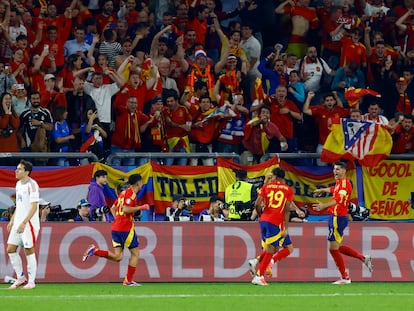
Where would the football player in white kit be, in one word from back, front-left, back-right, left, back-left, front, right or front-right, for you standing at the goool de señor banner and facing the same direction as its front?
front-right

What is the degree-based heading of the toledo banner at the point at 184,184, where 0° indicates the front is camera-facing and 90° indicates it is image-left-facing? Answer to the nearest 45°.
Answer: approximately 0°

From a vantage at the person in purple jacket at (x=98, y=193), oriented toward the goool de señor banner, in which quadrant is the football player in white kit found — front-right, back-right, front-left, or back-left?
back-right

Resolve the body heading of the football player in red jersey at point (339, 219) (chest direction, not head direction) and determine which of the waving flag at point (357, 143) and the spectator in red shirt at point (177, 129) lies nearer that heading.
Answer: the spectator in red shirt

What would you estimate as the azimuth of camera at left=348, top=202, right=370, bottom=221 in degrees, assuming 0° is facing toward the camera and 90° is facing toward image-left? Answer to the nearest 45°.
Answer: approximately 45°

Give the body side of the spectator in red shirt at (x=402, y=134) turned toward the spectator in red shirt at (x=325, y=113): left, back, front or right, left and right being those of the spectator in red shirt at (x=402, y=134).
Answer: right

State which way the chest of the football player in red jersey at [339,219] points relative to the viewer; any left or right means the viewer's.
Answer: facing to the left of the viewer

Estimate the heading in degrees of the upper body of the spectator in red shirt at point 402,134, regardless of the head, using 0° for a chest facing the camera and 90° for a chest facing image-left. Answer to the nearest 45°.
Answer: approximately 0°

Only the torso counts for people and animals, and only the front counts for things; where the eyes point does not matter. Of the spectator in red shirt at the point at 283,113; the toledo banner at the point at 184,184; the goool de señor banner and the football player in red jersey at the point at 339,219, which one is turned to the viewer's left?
the football player in red jersey

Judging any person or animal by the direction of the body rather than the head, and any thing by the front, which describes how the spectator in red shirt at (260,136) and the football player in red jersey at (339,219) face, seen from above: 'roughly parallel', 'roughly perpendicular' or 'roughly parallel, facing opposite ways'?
roughly perpendicular
